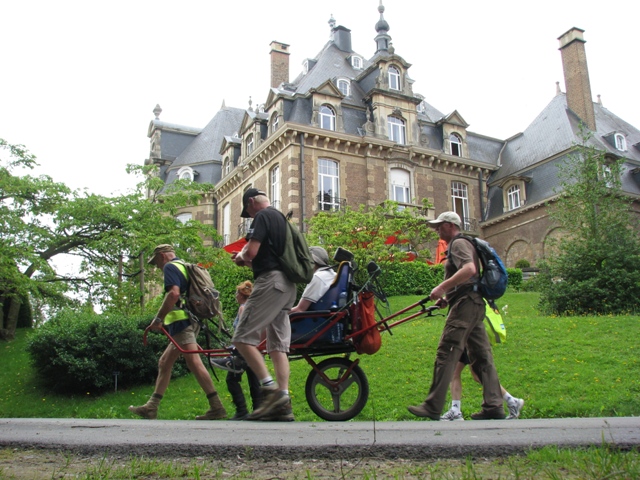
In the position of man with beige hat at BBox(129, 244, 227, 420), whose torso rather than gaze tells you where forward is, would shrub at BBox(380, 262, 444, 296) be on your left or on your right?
on your right

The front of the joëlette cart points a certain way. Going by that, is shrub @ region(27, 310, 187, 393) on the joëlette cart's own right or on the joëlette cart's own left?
on the joëlette cart's own right

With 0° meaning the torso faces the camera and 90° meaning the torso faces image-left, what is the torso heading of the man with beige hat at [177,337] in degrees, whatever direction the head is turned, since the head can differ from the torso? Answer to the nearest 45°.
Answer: approximately 90°

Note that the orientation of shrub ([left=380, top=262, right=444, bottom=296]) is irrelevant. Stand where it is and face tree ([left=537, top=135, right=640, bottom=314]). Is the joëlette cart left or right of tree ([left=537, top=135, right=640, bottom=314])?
right

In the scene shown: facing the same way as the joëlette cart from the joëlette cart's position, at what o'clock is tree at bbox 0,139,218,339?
The tree is roughly at 2 o'clock from the joëlette cart.

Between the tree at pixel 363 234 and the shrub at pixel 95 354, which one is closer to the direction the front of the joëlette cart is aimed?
the shrub

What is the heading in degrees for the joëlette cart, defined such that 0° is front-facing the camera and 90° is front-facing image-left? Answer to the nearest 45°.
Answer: approximately 90°

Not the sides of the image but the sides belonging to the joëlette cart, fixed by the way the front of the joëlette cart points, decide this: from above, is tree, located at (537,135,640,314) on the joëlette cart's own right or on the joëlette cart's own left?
on the joëlette cart's own right

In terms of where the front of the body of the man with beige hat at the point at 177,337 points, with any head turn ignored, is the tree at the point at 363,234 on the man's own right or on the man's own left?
on the man's own right

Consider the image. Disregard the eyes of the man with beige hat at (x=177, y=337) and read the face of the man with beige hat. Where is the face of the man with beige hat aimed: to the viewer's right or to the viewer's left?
to the viewer's left

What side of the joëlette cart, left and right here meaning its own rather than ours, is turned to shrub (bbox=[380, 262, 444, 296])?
right
